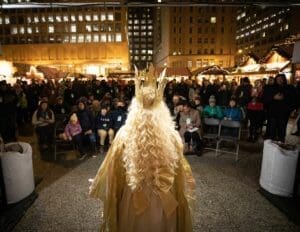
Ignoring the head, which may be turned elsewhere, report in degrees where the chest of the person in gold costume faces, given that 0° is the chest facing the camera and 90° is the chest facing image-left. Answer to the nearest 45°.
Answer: approximately 180°

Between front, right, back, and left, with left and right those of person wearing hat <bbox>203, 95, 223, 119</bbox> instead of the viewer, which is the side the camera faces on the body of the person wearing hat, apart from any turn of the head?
front

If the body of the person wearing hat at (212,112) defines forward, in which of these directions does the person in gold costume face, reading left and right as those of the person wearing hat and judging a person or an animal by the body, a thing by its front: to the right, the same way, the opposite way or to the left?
the opposite way

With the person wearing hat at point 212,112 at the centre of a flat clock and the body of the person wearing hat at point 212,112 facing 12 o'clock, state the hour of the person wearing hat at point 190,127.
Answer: the person wearing hat at point 190,127 is roughly at 1 o'clock from the person wearing hat at point 212,112.

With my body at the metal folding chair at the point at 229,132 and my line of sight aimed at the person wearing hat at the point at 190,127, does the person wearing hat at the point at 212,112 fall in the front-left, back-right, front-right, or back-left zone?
front-right

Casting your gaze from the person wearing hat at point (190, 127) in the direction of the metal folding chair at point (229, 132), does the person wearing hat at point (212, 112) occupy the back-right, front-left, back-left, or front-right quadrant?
front-left

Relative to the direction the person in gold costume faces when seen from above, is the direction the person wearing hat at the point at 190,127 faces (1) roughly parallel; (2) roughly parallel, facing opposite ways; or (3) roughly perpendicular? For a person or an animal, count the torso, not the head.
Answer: roughly parallel, facing opposite ways

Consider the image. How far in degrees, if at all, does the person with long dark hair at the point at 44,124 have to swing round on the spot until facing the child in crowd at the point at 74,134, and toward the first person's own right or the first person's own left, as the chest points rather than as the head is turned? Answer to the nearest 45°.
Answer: approximately 45° to the first person's own left

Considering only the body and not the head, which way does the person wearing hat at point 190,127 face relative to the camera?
toward the camera

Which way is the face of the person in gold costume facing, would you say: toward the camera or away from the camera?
away from the camera

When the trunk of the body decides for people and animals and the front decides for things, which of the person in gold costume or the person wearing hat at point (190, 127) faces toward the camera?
the person wearing hat

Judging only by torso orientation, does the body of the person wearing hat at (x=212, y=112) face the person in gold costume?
yes

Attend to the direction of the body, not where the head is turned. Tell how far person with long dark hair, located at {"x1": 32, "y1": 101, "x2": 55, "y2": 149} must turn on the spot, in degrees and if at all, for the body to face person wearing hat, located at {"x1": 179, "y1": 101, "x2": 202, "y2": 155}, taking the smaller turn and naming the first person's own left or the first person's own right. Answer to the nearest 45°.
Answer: approximately 45° to the first person's own left

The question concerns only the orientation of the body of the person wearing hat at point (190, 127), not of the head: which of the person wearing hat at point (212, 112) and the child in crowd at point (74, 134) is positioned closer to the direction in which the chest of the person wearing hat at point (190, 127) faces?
the child in crowd

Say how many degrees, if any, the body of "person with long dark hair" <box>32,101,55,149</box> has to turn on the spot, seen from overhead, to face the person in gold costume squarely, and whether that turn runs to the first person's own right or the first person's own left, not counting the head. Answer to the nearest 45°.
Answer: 0° — they already face them
